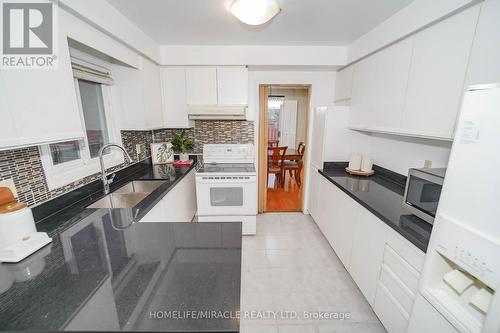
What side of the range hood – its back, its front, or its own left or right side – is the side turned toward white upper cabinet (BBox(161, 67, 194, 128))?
right

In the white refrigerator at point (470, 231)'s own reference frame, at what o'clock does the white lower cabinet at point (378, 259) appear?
The white lower cabinet is roughly at 3 o'clock from the white refrigerator.

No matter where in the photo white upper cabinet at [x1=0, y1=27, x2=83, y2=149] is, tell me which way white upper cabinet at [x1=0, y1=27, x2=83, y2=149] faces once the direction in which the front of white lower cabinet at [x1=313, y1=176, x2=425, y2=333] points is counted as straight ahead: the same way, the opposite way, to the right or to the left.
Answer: the opposite way

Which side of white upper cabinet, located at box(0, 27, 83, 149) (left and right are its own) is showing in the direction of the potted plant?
left

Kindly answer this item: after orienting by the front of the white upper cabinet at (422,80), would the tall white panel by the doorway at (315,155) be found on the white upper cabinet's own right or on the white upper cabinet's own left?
on the white upper cabinet's own right

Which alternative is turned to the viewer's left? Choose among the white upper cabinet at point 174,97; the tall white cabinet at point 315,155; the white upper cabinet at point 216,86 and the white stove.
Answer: the tall white cabinet

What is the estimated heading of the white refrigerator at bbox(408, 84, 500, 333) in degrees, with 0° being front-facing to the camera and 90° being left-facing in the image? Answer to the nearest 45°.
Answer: approximately 45°

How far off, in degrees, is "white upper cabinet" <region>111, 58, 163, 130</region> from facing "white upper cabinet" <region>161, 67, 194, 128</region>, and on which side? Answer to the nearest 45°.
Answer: approximately 90° to its left

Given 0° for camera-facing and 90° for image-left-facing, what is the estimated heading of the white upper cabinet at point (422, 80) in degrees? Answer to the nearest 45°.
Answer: approximately 45°

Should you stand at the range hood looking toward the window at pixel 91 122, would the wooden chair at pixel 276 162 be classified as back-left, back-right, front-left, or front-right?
back-right

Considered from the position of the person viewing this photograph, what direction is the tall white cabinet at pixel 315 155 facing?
facing to the left of the viewer
